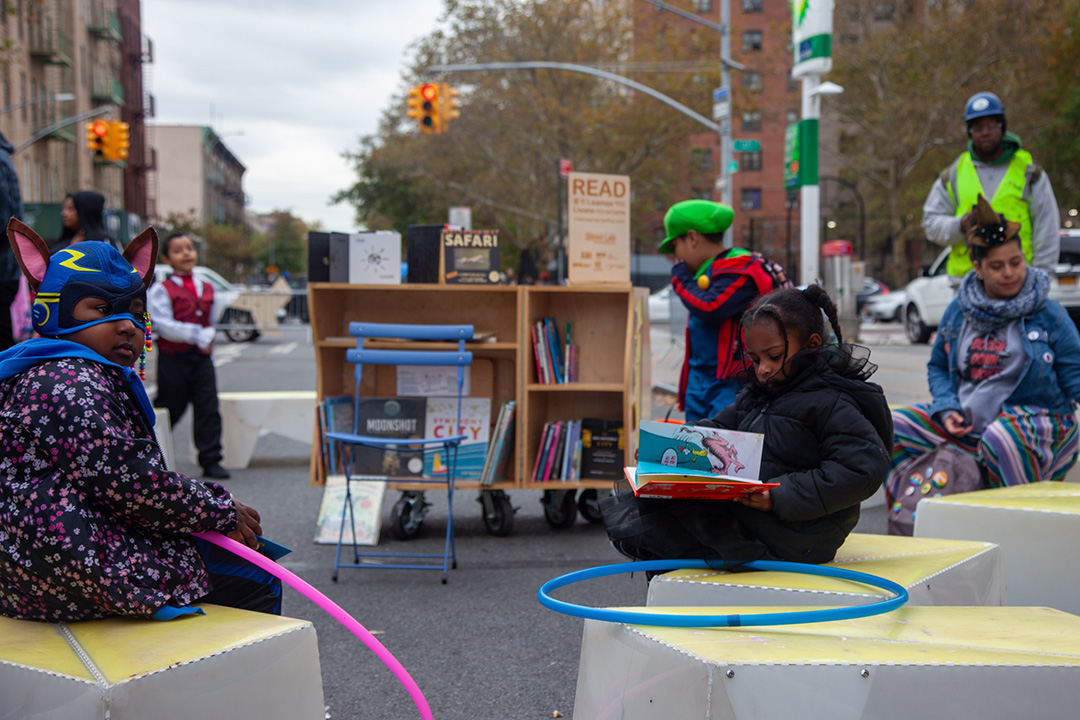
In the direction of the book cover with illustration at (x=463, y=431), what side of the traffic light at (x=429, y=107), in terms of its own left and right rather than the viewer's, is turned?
front

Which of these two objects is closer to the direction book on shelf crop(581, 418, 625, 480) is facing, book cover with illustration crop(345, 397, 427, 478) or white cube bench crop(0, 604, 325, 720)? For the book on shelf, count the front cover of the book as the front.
the white cube bench

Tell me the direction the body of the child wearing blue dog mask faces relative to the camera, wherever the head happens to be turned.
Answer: to the viewer's right

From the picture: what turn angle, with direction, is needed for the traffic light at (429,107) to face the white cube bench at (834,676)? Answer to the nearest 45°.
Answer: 0° — it already faces it

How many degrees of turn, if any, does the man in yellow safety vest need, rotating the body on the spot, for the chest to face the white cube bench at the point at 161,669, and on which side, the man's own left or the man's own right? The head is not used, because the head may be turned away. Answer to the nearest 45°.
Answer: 0° — they already face it

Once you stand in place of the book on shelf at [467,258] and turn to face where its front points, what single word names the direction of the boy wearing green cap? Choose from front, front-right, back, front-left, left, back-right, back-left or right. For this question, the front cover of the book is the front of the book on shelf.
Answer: front-left

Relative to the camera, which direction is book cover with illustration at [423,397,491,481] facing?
toward the camera

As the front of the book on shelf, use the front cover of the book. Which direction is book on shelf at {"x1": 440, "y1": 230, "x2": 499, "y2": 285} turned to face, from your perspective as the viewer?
facing the viewer

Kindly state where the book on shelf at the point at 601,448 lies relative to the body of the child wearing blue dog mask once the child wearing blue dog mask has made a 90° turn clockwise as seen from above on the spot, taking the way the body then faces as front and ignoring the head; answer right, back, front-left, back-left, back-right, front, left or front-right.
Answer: back-left

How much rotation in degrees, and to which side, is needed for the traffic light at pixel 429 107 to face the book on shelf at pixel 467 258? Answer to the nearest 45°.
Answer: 0° — it already faces it

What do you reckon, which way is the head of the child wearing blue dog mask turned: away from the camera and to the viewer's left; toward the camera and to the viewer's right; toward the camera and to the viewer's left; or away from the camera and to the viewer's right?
toward the camera and to the viewer's right
